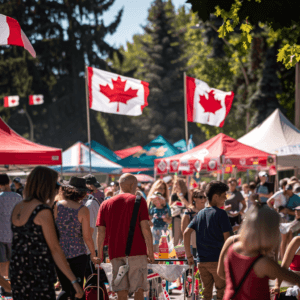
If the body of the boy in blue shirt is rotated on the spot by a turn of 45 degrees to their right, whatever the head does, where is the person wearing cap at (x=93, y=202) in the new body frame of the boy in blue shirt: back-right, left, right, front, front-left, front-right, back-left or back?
back-left

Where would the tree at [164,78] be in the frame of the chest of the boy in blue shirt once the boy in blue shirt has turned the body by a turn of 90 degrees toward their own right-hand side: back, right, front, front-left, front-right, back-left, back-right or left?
back-left

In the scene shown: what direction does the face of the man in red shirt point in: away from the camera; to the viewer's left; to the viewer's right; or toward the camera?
away from the camera

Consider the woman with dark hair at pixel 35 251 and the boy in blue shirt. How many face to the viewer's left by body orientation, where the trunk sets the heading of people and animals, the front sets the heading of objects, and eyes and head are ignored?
0

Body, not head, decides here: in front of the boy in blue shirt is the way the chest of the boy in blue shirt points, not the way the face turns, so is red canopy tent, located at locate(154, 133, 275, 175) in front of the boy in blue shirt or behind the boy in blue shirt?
in front

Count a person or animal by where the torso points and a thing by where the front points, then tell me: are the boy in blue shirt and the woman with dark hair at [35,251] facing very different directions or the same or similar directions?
same or similar directions

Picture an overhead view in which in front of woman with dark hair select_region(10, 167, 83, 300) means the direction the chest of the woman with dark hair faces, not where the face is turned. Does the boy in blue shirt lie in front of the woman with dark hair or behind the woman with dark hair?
in front

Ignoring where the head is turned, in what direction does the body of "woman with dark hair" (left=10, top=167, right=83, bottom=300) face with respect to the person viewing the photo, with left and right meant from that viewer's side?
facing away from the viewer and to the right of the viewer

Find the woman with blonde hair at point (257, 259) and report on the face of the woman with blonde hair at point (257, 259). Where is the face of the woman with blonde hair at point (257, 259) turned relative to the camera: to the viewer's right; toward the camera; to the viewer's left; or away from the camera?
away from the camera

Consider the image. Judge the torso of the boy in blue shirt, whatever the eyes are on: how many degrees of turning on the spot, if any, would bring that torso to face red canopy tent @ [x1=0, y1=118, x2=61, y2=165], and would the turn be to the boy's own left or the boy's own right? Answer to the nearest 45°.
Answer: approximately 90° to the boy's own left

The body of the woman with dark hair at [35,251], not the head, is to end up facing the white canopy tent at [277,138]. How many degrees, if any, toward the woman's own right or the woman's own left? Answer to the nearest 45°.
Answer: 0° — they already face it

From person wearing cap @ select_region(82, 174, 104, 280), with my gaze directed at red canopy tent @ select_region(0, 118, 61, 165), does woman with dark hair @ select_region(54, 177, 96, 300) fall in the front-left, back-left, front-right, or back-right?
back-left

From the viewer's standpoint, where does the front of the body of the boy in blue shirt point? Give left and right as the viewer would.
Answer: facing away from the viewer and to the right of the viewer
